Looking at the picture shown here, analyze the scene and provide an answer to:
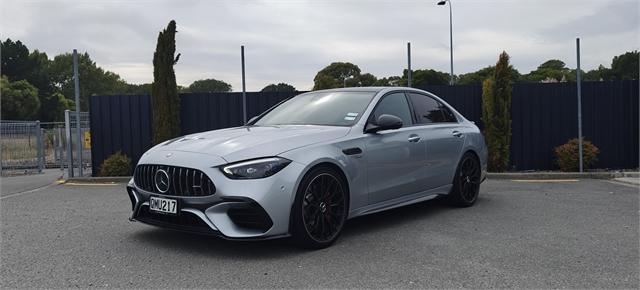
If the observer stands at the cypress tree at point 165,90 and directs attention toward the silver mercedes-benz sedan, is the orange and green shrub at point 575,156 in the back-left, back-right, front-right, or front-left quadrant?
front-left

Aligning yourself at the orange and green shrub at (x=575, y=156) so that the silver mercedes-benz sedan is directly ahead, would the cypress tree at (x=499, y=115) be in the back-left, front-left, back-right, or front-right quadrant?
front-right

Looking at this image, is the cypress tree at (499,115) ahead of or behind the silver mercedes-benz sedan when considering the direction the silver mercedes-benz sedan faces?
behind

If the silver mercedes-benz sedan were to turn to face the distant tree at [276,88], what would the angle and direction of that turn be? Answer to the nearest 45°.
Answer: approximately 135° to its right

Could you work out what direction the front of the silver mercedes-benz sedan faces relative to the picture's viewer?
facing the viewer and to the left of the viewer

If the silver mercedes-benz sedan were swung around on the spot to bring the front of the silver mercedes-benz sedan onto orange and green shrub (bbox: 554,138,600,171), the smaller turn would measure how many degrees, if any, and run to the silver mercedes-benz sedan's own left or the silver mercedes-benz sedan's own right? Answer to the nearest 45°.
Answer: approximately 180°

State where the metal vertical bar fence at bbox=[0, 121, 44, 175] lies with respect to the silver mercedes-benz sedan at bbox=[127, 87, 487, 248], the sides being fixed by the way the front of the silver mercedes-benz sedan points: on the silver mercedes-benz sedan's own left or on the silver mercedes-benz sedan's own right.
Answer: on the silver mercedes-benz sedan's own right

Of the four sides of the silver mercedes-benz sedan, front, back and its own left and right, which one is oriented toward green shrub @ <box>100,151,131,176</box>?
right

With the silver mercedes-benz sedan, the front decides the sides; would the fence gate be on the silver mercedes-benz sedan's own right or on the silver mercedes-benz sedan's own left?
on the silver mercedes-benz sedan's own right

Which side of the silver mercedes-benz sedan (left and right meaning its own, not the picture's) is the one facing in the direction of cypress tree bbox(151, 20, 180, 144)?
right
